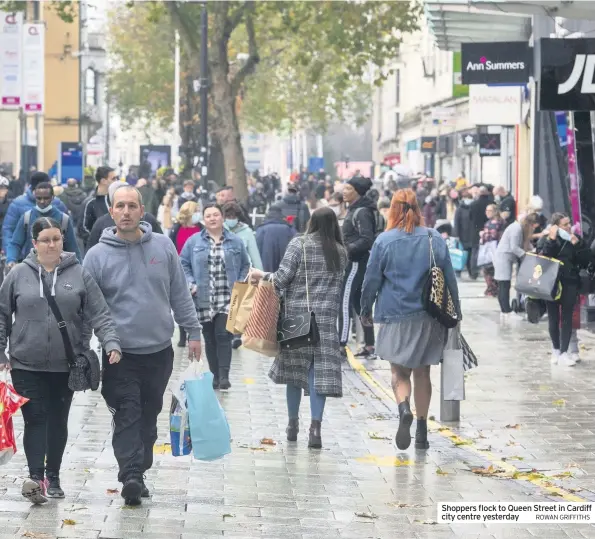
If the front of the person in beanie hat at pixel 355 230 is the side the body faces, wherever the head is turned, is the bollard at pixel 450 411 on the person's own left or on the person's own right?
on the person's own left

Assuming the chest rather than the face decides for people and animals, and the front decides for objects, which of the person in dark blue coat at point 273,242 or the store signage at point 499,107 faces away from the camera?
the person in dark blue coat

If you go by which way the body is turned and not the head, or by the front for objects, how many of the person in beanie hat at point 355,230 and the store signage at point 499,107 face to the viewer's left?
1

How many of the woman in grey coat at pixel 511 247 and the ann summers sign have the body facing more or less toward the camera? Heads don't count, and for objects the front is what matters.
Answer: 1

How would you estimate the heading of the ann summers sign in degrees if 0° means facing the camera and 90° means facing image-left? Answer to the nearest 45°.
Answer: approximately 0°

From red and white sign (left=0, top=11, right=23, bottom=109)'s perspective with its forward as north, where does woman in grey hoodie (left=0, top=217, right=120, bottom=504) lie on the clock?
The woman in grey hoodie is roughly at 12 o'clock from the red and white sign.

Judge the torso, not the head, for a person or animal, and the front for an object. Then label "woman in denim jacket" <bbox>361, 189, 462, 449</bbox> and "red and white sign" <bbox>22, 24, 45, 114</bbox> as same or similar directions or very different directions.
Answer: very different directions

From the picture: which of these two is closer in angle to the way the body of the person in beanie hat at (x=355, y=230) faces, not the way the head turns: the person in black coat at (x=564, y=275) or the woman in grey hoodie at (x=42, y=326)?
the woman in grey hoodie

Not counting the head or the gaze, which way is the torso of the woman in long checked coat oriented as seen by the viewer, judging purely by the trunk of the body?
away from the camera

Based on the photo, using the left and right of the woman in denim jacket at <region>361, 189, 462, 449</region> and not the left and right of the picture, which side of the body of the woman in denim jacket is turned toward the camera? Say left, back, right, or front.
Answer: back
